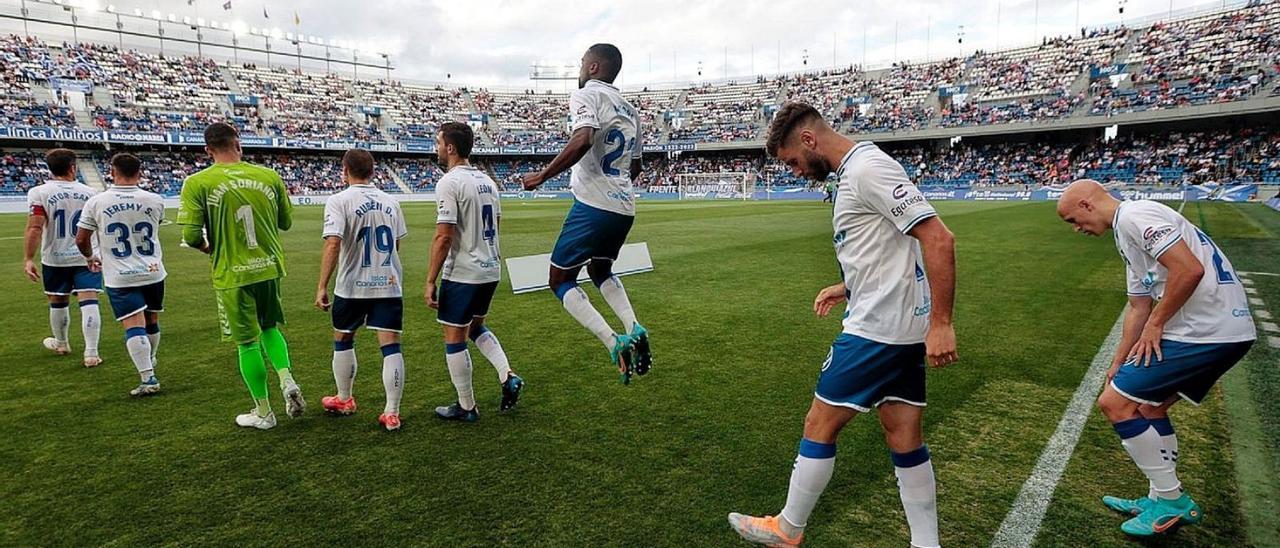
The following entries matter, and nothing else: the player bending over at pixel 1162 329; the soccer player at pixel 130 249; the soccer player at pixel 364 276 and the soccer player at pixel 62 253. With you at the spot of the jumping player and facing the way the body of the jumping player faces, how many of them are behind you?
1

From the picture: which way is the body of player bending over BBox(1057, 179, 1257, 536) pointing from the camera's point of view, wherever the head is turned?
to the viewer's left

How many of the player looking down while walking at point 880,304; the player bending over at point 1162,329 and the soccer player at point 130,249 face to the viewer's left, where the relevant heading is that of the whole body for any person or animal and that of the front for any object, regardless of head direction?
2

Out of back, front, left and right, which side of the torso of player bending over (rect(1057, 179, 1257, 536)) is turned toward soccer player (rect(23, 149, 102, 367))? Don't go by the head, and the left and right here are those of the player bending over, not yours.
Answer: front

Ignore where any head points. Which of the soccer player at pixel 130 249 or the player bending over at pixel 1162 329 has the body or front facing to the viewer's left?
the player bending over

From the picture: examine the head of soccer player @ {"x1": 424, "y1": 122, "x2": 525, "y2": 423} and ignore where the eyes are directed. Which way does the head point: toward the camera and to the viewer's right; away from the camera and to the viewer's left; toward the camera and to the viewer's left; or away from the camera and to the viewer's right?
away from the camera and to the viewer's left

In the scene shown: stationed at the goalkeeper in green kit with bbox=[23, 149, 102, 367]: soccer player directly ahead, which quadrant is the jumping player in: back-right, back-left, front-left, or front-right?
back-right

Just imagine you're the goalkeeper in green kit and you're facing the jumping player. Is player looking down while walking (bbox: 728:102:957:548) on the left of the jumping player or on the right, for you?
right

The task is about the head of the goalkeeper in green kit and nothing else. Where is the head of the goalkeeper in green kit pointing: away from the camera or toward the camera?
away from the camera

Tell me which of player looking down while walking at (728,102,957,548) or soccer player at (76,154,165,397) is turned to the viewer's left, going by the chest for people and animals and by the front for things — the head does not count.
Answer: the player looking down while walking

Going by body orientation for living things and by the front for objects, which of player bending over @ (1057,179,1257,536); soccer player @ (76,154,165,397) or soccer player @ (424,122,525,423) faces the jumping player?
the player bending over

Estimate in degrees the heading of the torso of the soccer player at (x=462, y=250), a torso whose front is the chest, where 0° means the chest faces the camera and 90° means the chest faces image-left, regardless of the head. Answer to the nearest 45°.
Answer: approximately 135°

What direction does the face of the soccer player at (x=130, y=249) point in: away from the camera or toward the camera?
away from the camera

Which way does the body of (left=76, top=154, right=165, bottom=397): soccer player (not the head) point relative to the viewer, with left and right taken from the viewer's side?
facing away from the viewer
